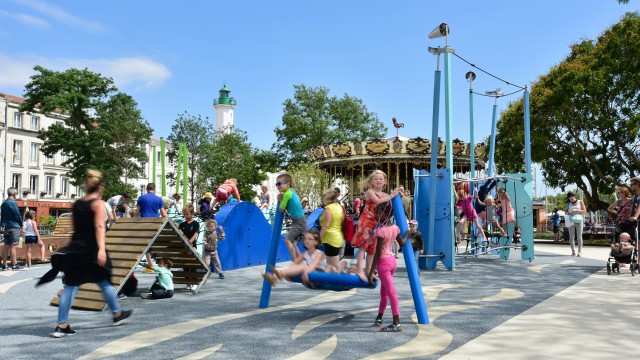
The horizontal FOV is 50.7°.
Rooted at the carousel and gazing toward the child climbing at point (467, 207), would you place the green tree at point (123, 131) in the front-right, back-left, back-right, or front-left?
back-right

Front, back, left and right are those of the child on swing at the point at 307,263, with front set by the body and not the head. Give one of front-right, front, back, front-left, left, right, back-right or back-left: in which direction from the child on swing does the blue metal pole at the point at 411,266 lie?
back-left

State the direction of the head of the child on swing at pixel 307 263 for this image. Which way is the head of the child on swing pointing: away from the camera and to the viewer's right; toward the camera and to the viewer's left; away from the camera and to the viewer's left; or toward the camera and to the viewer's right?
toward the camera and to the viewer's left

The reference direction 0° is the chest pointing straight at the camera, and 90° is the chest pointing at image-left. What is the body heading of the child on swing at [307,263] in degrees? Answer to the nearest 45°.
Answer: approximately 45°

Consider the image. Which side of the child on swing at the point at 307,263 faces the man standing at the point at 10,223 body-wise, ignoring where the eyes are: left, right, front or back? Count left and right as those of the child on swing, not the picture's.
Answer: right

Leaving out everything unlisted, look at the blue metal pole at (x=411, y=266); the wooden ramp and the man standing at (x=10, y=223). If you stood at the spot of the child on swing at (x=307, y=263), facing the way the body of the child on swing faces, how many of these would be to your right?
2

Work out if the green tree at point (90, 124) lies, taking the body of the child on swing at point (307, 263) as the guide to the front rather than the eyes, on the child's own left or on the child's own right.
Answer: on the child's own right
